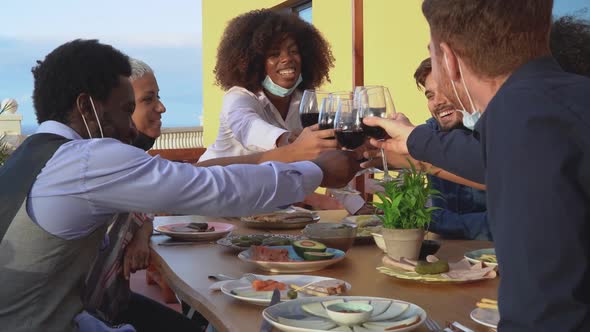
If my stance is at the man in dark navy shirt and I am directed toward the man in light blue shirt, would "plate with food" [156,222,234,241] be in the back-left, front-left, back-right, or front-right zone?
front-right

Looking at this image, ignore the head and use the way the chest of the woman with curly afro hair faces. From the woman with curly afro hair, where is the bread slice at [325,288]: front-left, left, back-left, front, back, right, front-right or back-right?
front-right

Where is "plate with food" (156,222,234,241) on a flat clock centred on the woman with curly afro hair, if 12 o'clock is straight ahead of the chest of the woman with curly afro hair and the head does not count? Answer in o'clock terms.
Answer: The plate with food is roughly at 2 o'clock from the woman with curly afro hair.

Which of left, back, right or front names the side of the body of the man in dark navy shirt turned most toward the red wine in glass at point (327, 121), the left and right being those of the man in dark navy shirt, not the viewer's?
front

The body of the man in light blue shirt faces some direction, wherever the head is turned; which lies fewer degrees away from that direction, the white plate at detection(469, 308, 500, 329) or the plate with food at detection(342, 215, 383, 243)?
the plate with food

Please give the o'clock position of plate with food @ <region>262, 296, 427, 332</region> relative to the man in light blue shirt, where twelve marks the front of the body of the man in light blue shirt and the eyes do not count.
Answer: The plate with food is roughly at 3 o'clock from the man in light blue shirt.

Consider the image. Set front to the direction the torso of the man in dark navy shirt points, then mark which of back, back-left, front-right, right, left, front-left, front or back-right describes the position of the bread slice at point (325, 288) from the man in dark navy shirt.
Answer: front

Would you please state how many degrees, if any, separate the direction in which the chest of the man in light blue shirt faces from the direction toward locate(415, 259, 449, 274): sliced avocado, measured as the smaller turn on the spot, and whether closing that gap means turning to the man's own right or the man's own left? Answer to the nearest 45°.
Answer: approximately 45° to the man's own right

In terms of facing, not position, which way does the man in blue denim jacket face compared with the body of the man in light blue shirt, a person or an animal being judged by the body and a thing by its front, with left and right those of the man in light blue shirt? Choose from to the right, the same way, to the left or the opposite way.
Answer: the opposite way

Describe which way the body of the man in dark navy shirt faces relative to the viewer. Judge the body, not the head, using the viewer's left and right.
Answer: facing away from the viewer and to the left of the viewer

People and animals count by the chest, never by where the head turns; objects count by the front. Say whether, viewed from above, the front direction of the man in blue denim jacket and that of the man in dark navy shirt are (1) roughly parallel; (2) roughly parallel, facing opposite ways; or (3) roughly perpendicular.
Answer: roughly perpendicular

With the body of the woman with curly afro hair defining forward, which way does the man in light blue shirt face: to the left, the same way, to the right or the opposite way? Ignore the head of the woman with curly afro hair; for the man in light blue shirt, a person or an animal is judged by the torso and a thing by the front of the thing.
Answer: to the left

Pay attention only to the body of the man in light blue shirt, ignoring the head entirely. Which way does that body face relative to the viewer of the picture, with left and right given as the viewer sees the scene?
facing away from the viewer and to the right of the viewer

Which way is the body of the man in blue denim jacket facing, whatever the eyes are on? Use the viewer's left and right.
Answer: facing the viewer and to the left of the viewer

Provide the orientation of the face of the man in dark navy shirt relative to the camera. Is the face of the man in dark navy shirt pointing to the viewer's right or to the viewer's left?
to the viewer's left
